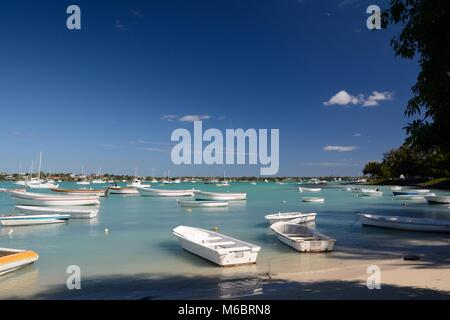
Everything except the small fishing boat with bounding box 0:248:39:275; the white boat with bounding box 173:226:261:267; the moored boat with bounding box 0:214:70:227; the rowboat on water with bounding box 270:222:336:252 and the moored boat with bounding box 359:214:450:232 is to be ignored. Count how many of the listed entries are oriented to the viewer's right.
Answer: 1

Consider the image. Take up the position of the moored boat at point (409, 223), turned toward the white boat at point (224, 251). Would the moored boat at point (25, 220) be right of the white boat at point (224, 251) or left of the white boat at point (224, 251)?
right

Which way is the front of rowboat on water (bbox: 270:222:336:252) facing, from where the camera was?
facing away from the viewer and to the left of the viewer

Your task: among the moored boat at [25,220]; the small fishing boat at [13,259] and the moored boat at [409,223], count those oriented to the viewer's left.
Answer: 2

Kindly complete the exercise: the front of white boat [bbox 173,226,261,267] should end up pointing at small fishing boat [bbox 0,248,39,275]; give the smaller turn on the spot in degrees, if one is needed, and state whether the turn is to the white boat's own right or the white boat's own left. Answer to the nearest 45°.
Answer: approximately 45° to the white boat's own left

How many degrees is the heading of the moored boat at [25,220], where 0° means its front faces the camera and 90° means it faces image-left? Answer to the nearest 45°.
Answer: approximately 90°

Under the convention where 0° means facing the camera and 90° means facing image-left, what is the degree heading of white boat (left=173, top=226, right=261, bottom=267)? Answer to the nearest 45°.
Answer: approximately 135°

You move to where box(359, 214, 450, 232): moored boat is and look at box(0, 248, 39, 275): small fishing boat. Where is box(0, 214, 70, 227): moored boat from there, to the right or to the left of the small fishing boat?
right

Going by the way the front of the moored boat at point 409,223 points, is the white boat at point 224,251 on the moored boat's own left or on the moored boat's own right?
on the moored boat's own left

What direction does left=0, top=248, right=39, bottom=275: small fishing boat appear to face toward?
to the viewer's right

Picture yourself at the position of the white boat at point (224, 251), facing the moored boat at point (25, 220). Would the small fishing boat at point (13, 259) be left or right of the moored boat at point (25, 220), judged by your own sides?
left

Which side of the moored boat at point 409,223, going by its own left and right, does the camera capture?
left

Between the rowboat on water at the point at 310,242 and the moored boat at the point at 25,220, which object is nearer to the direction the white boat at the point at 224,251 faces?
the moored boat

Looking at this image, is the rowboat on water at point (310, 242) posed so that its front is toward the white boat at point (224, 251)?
no
